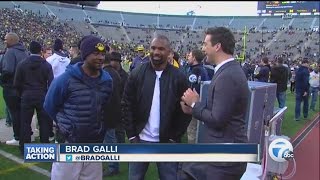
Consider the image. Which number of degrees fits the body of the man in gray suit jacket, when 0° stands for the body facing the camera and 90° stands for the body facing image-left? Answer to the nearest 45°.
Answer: approximately 90°

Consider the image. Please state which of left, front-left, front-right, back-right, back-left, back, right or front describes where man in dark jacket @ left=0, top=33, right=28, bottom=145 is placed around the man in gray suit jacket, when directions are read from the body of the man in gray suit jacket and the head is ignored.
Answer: front-right

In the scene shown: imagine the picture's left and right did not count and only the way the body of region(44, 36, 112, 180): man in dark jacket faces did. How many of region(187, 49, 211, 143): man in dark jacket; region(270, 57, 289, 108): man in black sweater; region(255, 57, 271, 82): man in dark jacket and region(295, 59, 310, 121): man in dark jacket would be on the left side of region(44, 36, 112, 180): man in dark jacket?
4

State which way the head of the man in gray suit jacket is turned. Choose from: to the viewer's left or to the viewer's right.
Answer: to the viewer's left

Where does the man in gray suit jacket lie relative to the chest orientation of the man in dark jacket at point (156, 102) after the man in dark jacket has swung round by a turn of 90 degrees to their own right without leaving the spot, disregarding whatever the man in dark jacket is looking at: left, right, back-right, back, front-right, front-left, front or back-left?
back-left

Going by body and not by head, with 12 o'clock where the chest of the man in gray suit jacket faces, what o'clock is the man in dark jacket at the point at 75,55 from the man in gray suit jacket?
The man in dark jacket is roughly at 2 o'clock from the man in gray suit jacket.

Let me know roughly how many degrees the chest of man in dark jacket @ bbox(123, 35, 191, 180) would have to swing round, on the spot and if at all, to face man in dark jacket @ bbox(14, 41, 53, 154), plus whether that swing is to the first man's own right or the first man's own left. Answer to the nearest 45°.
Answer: approximately 135° to the first man's own right
